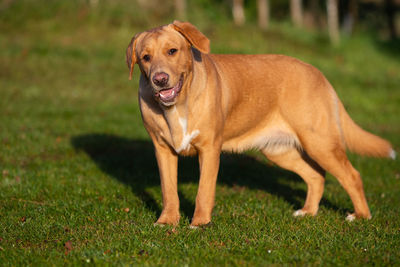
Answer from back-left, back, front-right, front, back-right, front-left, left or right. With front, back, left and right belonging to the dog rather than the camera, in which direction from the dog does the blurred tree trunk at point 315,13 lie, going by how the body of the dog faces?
back-right

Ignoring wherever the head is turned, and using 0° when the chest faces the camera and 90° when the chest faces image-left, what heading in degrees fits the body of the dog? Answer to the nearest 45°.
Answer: approximately 45°

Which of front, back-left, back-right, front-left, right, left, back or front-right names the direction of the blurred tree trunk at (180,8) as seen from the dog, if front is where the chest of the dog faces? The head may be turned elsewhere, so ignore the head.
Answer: back-right

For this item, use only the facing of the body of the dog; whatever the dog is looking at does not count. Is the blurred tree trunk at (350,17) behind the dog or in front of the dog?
behind
